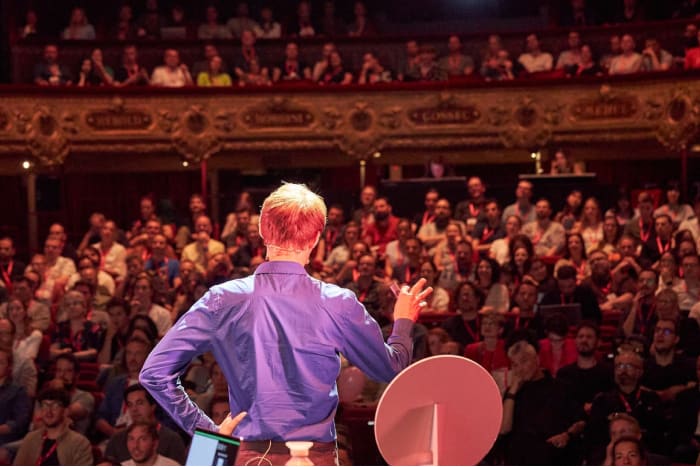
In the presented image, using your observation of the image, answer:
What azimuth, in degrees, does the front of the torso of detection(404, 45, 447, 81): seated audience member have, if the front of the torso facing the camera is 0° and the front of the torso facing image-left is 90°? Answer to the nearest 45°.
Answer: approximately 0°

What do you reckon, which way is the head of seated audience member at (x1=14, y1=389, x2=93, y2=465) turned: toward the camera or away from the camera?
toward the camera

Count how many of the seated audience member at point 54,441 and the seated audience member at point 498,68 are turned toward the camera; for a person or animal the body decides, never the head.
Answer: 2

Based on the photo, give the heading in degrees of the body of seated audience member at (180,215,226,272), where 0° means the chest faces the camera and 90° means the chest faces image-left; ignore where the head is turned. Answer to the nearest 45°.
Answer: approximately 0°

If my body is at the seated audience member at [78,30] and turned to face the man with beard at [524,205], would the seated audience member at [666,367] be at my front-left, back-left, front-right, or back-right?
front-right

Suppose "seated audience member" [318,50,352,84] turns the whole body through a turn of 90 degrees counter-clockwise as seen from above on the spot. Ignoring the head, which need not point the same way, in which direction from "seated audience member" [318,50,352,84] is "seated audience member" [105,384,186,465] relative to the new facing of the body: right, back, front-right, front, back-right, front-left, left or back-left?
right

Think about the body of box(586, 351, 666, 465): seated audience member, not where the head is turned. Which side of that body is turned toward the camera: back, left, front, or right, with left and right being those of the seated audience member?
front

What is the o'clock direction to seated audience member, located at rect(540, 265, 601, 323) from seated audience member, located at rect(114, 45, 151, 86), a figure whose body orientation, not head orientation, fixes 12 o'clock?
seated audience member, located at rect(540, 265, 601, 323) is roughly at 11 o'clock from seated audience member, located at rect(114, 45, 151, 86).

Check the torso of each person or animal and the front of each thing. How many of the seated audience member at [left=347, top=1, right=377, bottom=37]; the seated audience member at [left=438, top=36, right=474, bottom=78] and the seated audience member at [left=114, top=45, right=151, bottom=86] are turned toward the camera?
3

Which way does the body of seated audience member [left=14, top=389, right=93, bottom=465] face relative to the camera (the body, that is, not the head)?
toward the camera

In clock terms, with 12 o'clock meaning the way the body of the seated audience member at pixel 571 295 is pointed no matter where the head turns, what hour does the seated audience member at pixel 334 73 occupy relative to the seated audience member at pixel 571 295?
the seated audience member at pixel 334 73 is roughly at 5 o'clock from the seated audience member at pixel 571 295.

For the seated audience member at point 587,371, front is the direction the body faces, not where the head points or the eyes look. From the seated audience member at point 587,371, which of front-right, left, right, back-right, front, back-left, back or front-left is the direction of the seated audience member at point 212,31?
back-right

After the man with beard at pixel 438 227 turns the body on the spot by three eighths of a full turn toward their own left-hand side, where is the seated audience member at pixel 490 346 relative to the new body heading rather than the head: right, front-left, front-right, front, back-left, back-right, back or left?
back-right

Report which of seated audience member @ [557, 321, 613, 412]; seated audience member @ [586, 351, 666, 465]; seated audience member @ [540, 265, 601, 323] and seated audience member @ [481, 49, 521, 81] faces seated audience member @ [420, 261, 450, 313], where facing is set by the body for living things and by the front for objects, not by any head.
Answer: seated audience member @ [481, 49, 521, 81]

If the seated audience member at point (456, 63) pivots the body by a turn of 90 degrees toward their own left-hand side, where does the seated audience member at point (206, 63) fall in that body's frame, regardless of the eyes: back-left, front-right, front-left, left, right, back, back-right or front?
back
